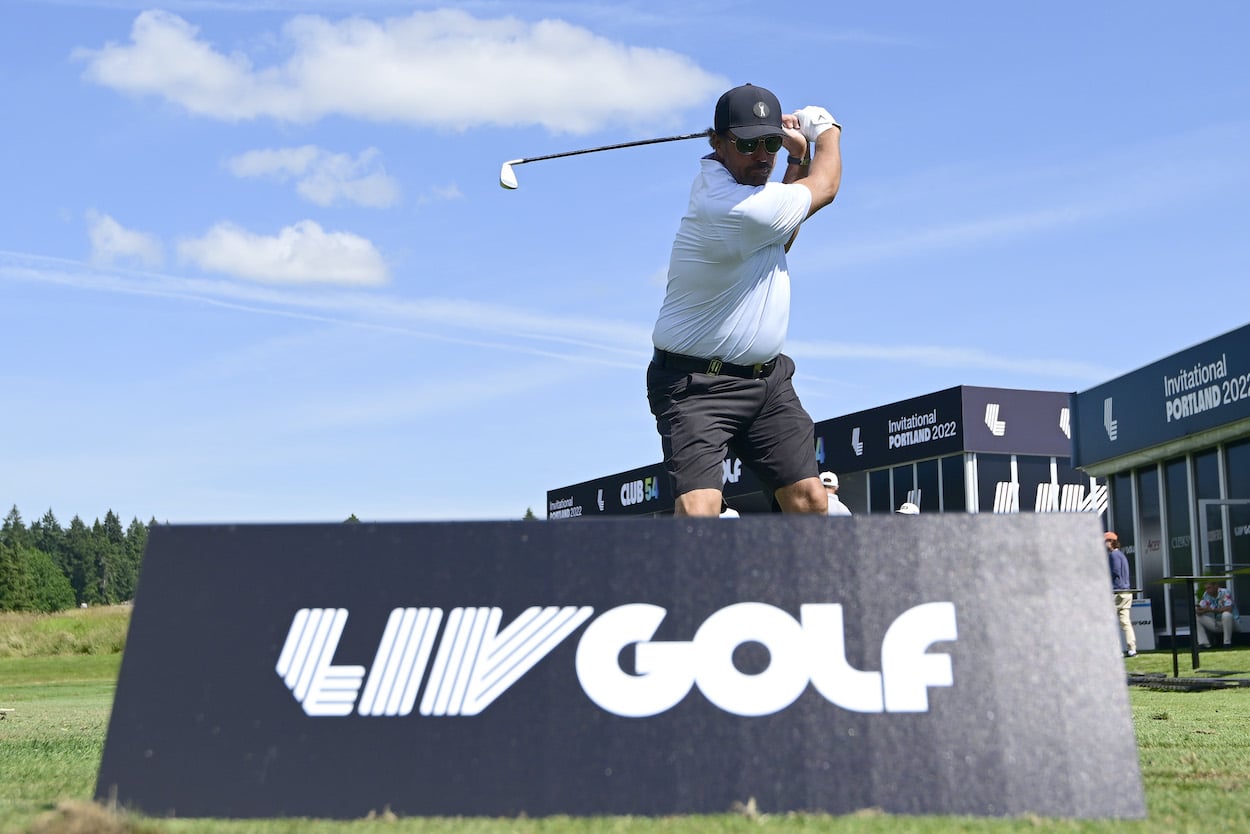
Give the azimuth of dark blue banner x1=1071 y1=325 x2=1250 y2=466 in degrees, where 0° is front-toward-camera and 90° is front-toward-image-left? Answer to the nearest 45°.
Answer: approximately 45°

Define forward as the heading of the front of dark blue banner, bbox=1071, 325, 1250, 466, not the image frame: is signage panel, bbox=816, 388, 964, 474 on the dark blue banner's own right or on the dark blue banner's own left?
on the dark blue banner's own right

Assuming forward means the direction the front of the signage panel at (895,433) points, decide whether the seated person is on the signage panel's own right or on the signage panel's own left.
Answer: on the signage panel's own left

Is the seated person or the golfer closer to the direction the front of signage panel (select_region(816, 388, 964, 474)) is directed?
the golfer

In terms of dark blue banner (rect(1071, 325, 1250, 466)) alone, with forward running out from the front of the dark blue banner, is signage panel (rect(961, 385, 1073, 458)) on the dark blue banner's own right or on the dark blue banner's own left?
on the dark blue banner's own right

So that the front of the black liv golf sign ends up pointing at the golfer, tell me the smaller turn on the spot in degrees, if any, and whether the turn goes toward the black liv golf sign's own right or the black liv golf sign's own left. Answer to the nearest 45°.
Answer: approximately 180°

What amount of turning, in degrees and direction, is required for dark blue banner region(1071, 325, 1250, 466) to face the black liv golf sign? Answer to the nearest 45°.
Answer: approximately 45° to its left

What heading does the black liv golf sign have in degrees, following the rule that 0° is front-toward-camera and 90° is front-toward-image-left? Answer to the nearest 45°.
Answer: approximately 0°

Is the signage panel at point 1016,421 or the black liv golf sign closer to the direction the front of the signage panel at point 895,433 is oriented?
the black liv golf sign
